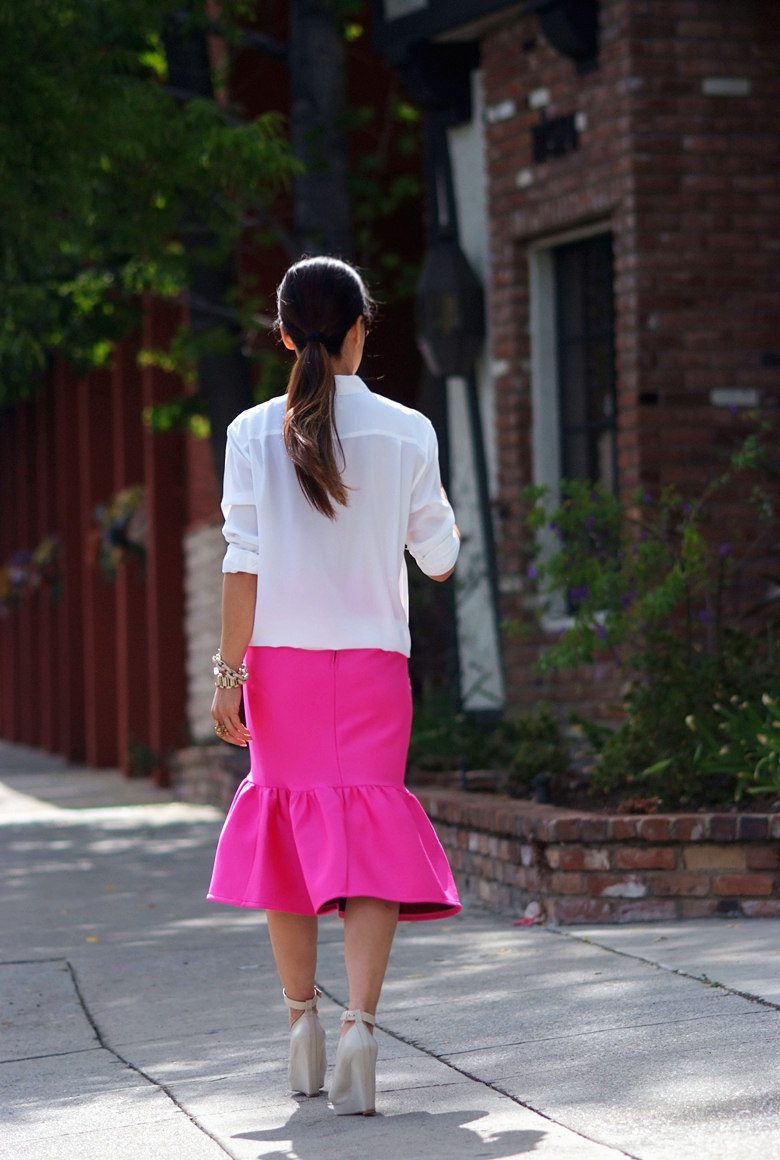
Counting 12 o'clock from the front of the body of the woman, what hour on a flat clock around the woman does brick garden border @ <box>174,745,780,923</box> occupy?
The brick garden border is roughly at 1 o'clock from the woman.

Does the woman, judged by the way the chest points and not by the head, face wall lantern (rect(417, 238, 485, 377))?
yes

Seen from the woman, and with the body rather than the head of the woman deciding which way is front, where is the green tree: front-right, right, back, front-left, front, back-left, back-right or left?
front

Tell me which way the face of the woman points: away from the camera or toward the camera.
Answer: away from the camera

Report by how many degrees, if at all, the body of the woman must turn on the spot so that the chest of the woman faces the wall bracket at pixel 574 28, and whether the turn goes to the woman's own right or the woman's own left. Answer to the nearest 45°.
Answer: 0° — they already face it

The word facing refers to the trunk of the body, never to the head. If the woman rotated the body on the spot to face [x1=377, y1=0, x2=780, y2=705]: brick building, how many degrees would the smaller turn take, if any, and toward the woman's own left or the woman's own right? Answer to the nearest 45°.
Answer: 0° — they already face it

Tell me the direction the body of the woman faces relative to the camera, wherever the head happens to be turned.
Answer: away from the camera

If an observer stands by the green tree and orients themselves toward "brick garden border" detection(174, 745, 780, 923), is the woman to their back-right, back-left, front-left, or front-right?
front-right

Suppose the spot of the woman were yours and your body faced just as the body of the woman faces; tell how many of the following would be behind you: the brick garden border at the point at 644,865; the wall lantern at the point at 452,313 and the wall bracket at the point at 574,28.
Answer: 0

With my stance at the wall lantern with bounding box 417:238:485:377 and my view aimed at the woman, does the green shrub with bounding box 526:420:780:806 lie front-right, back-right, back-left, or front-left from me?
front-left

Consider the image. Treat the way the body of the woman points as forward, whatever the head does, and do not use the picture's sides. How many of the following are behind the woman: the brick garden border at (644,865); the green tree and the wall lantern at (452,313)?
0
